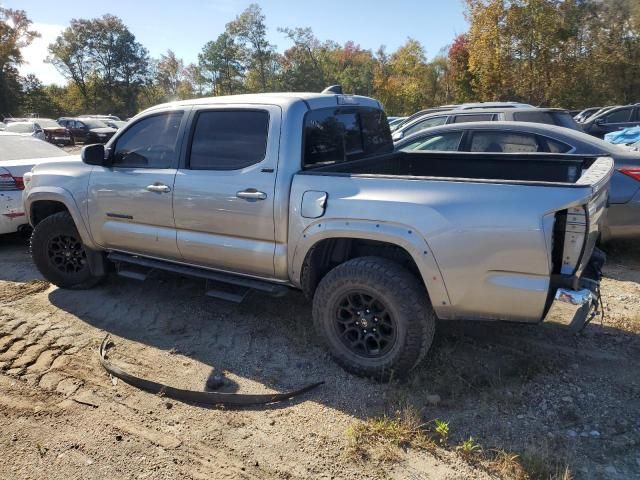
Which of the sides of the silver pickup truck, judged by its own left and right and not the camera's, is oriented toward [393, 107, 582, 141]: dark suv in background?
right

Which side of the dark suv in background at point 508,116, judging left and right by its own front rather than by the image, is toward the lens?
left

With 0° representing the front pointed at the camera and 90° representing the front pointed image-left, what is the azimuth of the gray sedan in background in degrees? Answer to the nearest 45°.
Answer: approximately 90°

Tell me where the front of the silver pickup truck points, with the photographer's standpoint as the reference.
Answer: facing away from the viewer and to the left of the viewer

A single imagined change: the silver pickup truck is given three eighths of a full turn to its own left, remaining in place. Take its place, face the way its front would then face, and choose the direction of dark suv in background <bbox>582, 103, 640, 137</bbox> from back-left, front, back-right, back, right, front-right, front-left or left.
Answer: back-left

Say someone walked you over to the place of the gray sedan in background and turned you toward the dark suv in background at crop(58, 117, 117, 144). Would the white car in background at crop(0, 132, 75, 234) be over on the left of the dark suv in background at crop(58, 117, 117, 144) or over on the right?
left

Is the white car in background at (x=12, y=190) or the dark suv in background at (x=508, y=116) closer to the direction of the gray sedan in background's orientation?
the white car in background

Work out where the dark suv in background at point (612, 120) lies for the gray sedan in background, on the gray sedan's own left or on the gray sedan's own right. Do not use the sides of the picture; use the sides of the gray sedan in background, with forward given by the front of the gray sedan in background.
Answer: on the gray sedan's own right

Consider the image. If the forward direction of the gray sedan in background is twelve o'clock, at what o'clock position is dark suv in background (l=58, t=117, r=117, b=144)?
The dark suv in background is roughly at 1 o'clock from the gray sedan in background.
